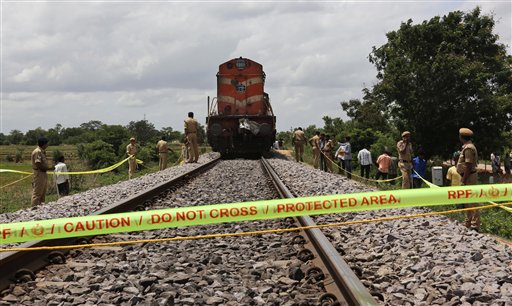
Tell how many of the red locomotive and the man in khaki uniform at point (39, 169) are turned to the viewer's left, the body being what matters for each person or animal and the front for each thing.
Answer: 0

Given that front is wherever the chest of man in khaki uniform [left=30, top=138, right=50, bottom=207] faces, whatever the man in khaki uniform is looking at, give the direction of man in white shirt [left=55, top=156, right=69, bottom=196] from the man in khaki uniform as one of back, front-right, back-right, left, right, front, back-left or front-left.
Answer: left

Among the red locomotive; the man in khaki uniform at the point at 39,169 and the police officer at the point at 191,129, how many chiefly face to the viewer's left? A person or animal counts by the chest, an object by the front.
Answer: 0

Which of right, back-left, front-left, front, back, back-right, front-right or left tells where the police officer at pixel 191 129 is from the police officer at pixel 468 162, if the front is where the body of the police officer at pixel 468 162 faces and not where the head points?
front-right

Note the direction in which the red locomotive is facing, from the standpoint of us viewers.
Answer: facing the viewer
